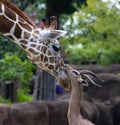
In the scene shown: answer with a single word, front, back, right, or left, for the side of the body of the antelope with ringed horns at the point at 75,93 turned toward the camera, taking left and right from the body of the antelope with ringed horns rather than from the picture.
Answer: left

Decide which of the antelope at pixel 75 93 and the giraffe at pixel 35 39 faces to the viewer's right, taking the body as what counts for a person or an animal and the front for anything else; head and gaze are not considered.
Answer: the giraffe at pixel 35 39

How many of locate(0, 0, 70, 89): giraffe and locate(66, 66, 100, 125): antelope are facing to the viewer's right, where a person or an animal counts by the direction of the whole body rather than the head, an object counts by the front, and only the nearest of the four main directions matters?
1

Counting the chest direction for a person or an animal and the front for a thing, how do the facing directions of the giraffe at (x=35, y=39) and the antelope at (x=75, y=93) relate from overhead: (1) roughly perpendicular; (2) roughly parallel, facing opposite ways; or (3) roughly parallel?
roughly parallel, facing opposite ways

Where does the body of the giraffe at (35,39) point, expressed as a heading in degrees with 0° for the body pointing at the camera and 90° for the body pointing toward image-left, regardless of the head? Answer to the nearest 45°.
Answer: approximately 270°
